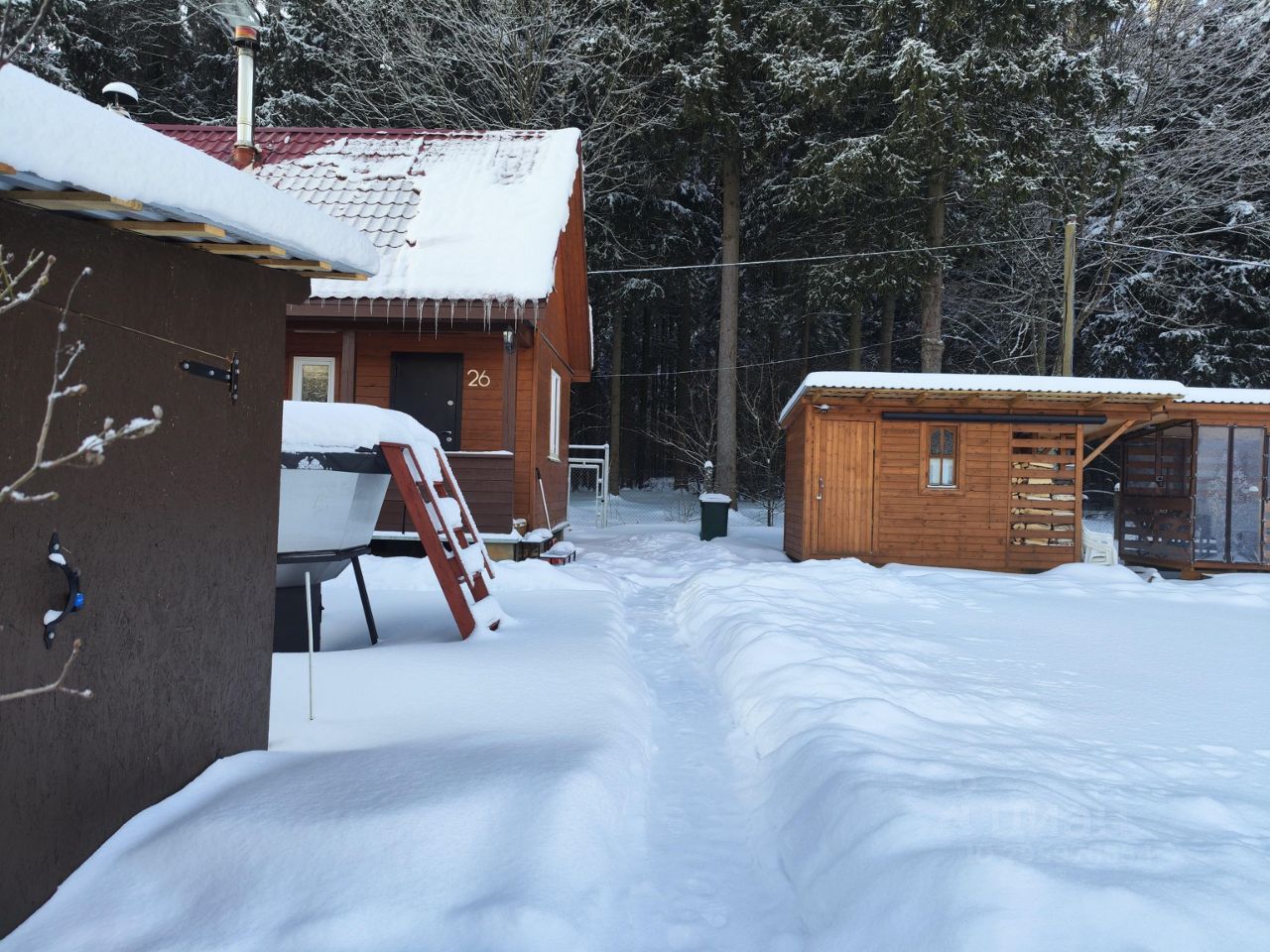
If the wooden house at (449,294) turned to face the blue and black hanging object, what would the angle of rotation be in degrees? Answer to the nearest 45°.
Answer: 0° — it already faces it

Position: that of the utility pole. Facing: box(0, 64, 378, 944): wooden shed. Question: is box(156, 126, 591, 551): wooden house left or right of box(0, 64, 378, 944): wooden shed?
right

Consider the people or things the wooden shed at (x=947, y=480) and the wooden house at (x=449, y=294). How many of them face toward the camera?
2

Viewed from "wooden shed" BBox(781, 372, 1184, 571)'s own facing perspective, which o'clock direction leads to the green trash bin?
The green trash bin is roughly at 4 o'clock from the wooden shed.

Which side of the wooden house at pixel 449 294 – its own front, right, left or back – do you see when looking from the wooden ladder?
front

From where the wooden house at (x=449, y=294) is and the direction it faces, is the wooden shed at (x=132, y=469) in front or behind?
in front

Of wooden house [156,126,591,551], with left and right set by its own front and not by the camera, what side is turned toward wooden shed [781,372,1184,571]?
left

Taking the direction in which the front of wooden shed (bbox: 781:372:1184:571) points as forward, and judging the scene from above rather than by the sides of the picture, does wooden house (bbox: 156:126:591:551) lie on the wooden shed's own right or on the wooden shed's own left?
on the wooden shed's own right

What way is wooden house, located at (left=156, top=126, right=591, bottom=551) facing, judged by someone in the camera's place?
facing the viewer

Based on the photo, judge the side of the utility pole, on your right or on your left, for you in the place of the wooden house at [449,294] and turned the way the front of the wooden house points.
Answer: on your left

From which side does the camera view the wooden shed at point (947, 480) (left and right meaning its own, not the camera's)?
front

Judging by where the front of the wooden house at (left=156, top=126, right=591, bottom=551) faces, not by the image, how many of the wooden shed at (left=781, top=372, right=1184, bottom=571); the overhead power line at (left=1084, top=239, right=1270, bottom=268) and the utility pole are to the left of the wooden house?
3

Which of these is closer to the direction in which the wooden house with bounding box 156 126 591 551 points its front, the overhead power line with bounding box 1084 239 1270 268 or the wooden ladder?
the wooden ladder

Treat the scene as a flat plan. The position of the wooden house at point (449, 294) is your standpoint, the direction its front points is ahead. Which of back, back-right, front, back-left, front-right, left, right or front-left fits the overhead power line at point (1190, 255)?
left

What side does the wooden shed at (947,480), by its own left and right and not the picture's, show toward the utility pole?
back

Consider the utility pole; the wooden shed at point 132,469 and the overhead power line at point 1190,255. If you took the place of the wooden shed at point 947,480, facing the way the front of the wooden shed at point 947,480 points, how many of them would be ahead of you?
1
